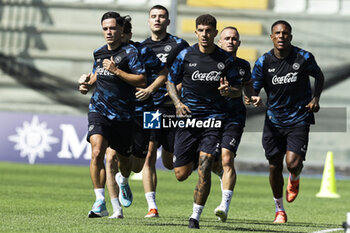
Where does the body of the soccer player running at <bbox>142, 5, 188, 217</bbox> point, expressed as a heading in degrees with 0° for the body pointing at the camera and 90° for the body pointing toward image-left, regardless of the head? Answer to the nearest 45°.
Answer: approximately 0°

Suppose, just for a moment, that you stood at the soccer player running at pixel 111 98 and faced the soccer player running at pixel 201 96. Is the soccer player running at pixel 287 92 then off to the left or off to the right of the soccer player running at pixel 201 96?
left

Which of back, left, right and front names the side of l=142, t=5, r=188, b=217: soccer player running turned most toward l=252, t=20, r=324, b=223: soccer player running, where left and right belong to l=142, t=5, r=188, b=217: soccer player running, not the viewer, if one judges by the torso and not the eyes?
left

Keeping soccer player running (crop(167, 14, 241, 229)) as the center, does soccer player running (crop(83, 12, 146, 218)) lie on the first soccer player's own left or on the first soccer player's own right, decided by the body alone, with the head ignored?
on the first soccer player's own right
